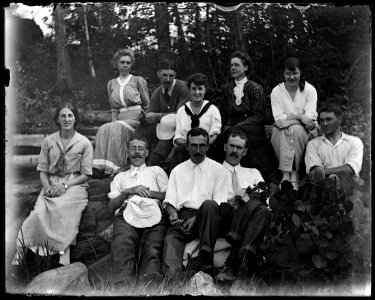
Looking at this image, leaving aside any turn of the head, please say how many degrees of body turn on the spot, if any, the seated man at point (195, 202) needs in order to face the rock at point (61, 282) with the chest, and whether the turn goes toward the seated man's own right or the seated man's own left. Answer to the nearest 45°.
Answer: approximately 90° to the seated man's own right

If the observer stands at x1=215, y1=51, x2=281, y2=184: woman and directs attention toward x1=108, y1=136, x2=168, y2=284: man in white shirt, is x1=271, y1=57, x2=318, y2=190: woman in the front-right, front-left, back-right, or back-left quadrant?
back-left

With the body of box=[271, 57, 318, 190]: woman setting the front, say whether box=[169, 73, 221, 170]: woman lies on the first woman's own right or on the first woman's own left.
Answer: on the first woman's own right

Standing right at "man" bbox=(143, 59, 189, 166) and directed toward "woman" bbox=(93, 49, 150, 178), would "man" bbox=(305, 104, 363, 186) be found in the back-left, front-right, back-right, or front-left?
back-left

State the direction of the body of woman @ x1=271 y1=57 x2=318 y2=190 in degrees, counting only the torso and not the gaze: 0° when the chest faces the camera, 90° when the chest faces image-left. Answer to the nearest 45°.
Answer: approximately 0°

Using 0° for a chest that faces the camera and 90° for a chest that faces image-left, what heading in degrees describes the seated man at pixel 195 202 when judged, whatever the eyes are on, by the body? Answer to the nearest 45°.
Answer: approximately 0°

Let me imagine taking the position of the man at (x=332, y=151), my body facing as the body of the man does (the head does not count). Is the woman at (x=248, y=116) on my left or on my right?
on my right
